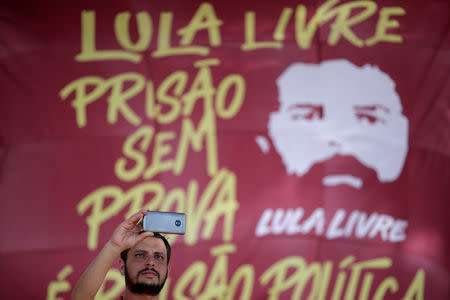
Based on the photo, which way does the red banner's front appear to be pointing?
toward the camera

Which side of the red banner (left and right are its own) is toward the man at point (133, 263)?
front
